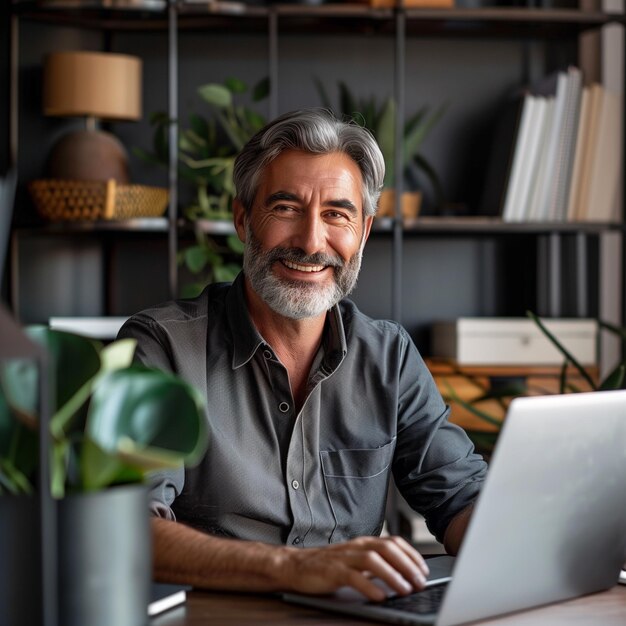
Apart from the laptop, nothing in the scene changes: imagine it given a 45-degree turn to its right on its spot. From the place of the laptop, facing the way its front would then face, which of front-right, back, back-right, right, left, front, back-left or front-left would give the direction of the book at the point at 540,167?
front

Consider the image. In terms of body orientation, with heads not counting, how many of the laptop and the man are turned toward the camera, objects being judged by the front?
1

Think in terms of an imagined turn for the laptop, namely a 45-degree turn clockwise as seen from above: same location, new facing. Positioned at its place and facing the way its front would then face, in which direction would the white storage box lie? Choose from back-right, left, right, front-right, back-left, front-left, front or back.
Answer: front

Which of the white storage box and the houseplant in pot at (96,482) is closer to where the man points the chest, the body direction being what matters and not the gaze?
the houseplant in pot

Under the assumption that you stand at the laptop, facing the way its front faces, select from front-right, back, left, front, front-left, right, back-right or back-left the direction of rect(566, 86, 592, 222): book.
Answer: front-right

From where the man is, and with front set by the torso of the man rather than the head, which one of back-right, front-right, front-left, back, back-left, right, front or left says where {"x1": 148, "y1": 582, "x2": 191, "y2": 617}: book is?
front

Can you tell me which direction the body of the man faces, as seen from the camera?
toward the camera

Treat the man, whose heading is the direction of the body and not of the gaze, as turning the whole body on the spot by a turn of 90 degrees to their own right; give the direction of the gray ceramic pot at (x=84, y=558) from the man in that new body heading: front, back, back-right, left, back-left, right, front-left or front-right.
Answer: left

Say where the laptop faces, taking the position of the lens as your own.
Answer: facing away from the viewer and to the left of the viewer

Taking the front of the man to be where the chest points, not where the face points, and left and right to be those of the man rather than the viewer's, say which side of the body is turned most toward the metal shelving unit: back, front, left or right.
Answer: back

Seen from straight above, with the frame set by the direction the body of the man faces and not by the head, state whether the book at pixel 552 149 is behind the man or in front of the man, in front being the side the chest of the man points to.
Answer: behind

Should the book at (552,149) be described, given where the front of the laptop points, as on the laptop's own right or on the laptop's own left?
on the laptop's own right
